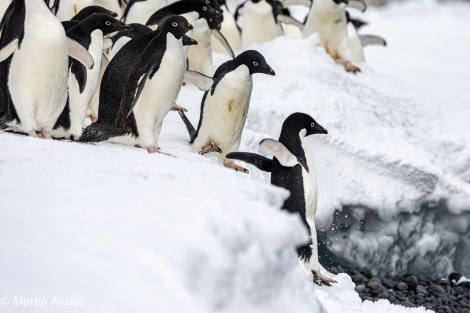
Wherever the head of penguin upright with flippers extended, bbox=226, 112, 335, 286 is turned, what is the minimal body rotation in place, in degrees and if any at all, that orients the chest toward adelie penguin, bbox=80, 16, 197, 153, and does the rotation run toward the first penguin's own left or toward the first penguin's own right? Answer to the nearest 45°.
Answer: approximately 180°

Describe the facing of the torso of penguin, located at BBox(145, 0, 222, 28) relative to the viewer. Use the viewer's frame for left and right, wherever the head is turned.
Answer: facing to the right of the viewer

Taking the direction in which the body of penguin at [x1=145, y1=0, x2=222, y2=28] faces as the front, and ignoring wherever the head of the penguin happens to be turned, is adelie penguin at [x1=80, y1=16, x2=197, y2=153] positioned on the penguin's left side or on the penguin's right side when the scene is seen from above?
on the penguin's right side

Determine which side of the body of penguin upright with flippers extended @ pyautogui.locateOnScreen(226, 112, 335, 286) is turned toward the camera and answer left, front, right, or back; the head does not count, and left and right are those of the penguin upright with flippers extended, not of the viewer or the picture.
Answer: right

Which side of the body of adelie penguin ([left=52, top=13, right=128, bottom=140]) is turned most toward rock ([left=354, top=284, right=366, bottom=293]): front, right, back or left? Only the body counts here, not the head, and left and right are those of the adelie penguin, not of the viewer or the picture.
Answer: front

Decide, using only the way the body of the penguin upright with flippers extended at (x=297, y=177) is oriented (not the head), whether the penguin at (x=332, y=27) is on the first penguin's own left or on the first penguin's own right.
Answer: on the first penguin's own left

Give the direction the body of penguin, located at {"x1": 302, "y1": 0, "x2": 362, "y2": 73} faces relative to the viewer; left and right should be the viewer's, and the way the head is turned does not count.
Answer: facing the viewer and to the right of the viewer

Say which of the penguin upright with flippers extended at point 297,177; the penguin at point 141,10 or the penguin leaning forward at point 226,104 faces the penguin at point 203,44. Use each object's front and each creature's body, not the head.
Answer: the penguin at point 141,10

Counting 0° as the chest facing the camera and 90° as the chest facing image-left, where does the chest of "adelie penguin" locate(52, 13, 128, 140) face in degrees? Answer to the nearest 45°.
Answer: approximately 270°
